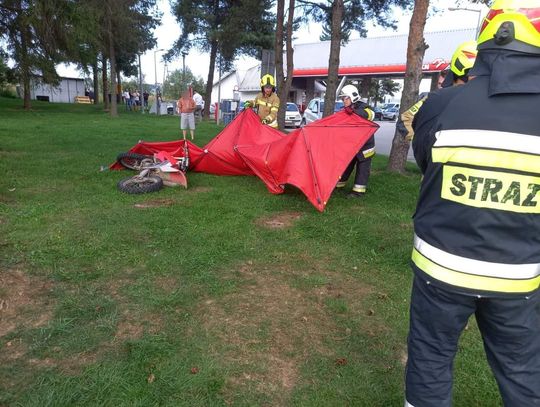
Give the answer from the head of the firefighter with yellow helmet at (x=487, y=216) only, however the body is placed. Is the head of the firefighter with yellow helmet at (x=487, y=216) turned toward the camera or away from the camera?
away from the camera

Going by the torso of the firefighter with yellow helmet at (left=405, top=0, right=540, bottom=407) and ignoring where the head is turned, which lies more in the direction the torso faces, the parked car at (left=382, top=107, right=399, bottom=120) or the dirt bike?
the parked car

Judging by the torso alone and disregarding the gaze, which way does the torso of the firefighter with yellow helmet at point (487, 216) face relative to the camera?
away from the camera

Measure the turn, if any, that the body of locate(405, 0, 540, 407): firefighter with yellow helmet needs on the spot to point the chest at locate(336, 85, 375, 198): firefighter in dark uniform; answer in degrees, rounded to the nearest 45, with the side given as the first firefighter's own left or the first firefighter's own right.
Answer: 0° — they already face them

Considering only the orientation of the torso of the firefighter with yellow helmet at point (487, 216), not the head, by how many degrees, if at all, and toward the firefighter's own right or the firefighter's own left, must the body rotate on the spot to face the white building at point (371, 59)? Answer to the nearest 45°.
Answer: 0° — they already face it

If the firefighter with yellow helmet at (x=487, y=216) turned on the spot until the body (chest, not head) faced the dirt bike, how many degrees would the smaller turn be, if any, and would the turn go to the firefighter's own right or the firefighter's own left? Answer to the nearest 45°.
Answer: approximately 45° to the firefighter's own left

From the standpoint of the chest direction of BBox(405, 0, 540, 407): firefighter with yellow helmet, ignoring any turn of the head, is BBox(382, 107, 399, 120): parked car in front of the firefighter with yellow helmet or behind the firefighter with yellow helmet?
in front

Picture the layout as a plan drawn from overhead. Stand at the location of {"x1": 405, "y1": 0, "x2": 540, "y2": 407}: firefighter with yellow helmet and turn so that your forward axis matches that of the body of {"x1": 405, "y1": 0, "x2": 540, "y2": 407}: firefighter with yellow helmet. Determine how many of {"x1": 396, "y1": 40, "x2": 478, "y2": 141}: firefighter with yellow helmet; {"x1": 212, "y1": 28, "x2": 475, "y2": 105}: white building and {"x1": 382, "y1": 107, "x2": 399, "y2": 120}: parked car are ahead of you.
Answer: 3

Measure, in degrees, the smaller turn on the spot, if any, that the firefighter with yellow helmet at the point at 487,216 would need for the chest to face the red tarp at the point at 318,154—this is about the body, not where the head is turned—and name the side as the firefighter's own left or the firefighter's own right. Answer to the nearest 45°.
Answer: approximately 45° to the firefighter's own left

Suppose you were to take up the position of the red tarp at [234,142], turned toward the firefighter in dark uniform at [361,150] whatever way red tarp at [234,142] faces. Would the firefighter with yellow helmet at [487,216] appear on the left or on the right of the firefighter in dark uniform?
right

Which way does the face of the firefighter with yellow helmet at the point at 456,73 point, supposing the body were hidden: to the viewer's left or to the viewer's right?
to the viewer's left

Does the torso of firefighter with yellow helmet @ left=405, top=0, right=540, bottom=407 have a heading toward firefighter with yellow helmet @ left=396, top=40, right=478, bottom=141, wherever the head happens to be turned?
yes

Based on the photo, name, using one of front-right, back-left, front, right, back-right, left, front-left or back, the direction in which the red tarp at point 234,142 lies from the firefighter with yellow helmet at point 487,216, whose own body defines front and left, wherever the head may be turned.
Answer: front-left
